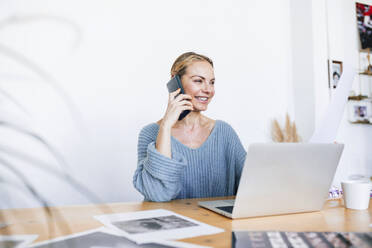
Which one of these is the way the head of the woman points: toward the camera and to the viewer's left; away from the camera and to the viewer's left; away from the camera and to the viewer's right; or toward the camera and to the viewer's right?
toward the camera and to the viewer's right

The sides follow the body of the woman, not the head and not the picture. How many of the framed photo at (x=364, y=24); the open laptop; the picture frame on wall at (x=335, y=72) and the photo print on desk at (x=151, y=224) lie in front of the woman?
2

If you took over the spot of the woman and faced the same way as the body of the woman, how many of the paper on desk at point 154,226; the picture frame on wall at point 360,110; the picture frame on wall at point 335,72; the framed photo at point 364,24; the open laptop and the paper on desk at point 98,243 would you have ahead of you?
3

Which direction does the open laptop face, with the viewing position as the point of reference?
facing away from the viewer and to the left of the viewer

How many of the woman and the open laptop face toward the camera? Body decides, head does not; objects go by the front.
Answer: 1

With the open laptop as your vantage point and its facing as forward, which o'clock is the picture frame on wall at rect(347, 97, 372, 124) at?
The picture frame on wall is roughly at 2 o'clock from the open laptop.
